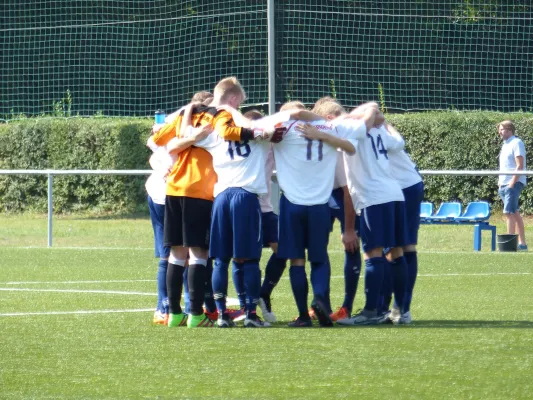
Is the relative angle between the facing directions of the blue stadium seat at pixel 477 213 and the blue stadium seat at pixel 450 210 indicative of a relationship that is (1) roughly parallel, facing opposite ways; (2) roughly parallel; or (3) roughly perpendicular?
roughly parallel

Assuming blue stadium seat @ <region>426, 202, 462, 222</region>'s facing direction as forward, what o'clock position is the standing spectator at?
The standing spectator is roughly at 10 o'clock from the blue stadium seat.

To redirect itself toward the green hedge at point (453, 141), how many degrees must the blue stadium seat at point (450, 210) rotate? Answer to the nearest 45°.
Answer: approximately 135° to its right

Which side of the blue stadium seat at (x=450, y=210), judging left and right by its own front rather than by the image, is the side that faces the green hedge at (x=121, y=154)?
right

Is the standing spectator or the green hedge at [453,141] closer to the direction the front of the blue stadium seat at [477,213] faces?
the standing spectator

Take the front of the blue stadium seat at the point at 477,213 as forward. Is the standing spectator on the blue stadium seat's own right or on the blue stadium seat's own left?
on the blue stadium seat's own left

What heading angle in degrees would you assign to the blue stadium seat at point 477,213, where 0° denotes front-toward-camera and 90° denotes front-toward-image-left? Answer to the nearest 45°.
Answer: approximately 45°

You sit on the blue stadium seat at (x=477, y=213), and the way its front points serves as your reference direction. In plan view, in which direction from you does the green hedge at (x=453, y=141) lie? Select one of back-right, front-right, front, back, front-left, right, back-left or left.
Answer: back-right

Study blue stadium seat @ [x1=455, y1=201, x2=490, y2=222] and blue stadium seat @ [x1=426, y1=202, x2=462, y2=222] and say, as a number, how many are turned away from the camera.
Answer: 0
